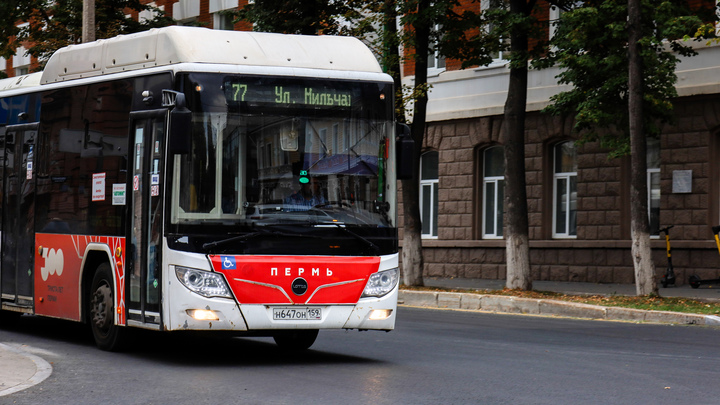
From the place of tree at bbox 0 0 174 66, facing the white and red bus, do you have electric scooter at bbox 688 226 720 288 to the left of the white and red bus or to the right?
left

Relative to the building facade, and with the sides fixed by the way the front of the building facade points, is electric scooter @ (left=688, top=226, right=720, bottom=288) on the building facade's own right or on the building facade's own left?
on the building facade's own left

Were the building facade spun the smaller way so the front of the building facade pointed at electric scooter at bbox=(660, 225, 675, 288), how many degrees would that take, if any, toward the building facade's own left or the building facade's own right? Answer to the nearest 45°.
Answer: approximately 90° to the building facade's own left

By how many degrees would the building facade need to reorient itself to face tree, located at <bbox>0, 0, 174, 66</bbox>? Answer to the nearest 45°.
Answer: approximately 45° to its right
